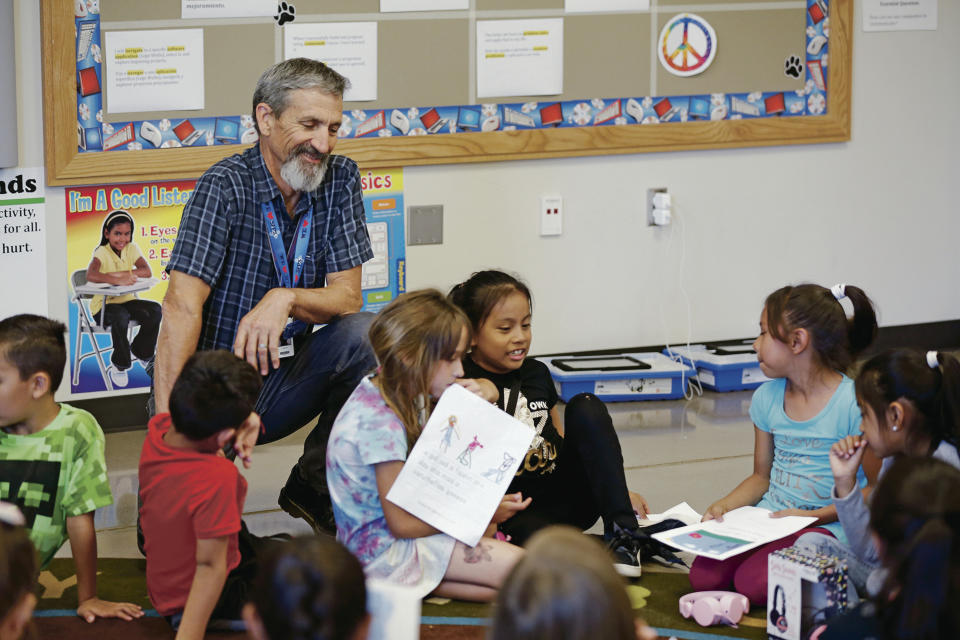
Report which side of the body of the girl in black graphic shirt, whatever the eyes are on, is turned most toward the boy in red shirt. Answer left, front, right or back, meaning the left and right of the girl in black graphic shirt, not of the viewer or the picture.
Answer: right

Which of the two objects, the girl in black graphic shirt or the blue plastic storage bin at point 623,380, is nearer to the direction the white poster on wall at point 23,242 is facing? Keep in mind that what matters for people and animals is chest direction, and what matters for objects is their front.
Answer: the girl in black graphic shirt

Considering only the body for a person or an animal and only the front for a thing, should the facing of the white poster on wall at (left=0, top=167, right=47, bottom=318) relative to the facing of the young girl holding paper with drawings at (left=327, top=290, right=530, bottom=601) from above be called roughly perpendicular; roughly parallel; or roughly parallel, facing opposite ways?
roughly perpendicular

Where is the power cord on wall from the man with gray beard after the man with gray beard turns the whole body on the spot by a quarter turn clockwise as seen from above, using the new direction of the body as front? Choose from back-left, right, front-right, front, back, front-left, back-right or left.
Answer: back

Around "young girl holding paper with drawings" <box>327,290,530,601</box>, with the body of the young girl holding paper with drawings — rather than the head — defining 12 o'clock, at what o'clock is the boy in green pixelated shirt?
The boy in green pixelated shirt is roughly at 6 o'clock from the young girl holding paper with drawings.

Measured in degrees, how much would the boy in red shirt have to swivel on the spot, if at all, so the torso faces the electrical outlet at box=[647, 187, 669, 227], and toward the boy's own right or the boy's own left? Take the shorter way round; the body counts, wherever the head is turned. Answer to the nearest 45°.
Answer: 0° — they already face it

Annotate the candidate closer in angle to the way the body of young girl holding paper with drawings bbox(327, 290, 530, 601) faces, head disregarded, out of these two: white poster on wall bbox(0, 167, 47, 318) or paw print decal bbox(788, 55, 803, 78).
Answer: the paw print decal

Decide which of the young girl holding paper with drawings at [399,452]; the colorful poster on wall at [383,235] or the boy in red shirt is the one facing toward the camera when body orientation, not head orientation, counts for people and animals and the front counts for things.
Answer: the colorful poster on wall

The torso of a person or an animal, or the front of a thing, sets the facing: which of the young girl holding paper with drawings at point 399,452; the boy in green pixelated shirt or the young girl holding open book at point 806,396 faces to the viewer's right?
the young girl holding paper with drawings at point 399,452

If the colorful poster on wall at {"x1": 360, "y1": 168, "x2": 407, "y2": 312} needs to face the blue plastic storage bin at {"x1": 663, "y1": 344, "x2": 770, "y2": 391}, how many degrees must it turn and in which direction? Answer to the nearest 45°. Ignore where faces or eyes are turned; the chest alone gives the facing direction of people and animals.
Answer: approximately 90° to its left

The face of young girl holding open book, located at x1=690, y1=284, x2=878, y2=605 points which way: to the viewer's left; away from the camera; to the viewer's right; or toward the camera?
to the viewer's left

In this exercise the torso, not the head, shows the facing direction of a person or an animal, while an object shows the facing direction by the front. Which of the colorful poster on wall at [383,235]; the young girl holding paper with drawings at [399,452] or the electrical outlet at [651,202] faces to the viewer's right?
the young girl holding paper with drawings

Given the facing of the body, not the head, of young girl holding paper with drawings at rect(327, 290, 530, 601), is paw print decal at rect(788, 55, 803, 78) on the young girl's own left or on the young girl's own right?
on the young girl's own left

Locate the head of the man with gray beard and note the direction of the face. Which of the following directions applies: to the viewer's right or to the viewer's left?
to the viewer's right
